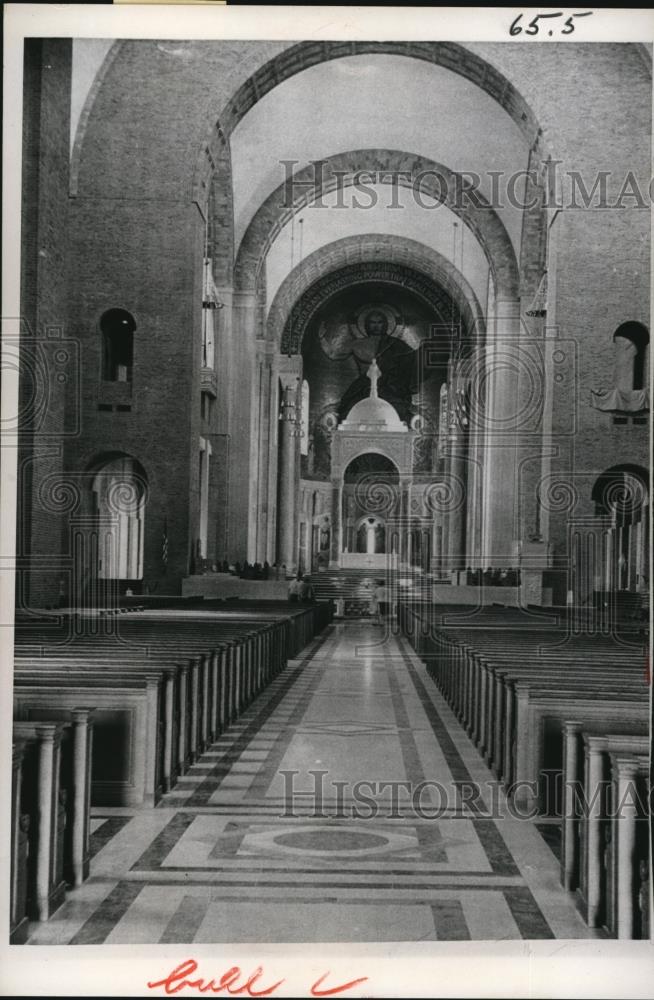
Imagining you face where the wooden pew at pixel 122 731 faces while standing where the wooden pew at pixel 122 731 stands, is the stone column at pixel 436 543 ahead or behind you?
ahead

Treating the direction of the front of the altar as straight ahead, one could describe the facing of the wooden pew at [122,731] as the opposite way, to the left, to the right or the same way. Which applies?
the opposite way

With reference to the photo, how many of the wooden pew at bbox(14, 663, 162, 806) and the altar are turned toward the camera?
1

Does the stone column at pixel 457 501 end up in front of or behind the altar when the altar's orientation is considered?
in front

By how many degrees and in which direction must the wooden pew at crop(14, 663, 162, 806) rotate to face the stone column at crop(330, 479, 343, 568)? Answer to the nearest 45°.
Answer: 0° — it already faces it

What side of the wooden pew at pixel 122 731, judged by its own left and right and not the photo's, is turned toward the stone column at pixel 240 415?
front

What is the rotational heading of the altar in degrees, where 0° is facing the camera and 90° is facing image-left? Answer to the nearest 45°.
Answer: approximately 0°

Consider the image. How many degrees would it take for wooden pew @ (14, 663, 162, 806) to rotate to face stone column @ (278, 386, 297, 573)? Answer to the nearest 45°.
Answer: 0° — it already faces it

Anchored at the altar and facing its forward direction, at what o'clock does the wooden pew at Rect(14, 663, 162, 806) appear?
The wooden pew is roughly at 12 o'clock from the altar.

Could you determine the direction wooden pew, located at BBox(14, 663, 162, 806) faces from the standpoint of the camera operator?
facing away from the viewer
